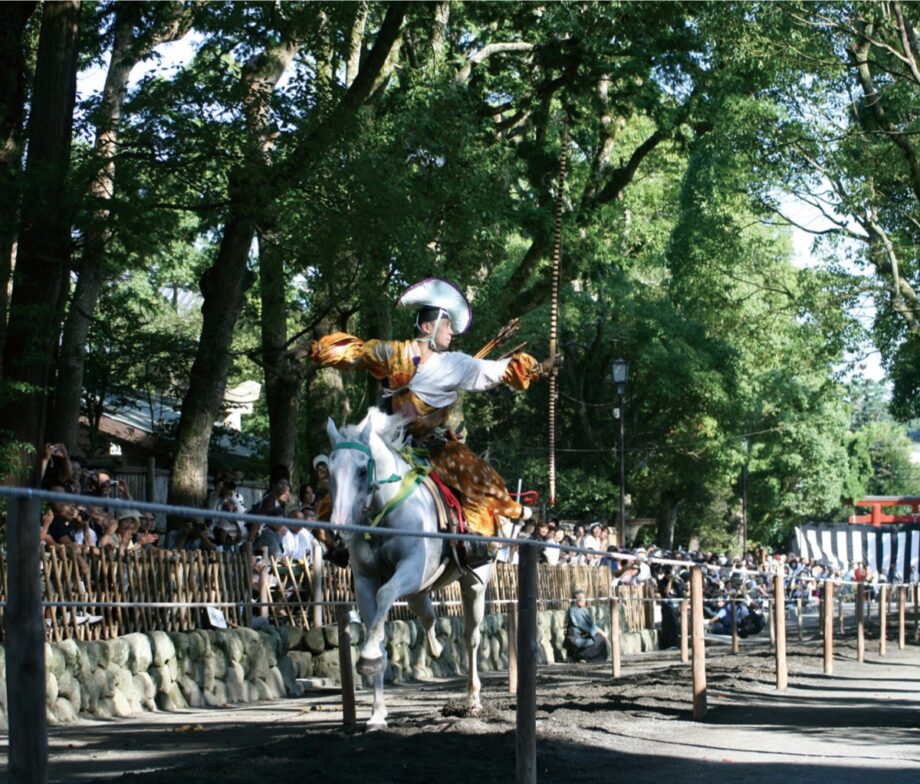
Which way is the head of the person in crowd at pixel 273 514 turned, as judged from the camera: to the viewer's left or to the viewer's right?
to the viewer's right

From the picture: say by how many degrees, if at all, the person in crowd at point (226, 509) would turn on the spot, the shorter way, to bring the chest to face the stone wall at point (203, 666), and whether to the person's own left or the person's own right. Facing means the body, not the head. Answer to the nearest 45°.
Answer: approximately 45° to the person's own right

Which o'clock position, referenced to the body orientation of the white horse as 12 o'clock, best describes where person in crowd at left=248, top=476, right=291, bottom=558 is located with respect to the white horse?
The person in crowd is roughly at 4 o'clock from the white horse.

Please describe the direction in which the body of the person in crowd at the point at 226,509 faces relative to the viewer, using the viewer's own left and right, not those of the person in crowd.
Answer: facing the viewer and to the right of the viewer

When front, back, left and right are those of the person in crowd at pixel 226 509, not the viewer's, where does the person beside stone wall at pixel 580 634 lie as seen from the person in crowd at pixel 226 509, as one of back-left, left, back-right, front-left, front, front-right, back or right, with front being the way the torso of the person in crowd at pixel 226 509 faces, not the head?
left

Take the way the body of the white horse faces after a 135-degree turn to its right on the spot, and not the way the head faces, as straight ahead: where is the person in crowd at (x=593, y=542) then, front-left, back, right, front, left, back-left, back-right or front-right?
front

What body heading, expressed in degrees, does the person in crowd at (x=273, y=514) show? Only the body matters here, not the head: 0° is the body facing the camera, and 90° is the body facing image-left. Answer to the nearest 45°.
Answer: approximately 315°

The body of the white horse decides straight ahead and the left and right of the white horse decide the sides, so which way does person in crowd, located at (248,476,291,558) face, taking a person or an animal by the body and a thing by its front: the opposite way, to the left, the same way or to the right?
to the left

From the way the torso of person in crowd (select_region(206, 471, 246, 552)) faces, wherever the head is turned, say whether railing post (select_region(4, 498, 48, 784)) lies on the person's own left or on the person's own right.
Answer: on the person's own right

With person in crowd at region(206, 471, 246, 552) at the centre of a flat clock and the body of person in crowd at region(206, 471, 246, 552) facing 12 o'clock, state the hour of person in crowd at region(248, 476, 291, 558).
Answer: person in crowd at region(248, 476, 291, 558) is roughly at 9 o'clock from person in crowd at region(206, 471, 246, 552).

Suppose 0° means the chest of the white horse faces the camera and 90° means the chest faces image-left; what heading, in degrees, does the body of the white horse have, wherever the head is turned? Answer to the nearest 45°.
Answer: approximately 45°
